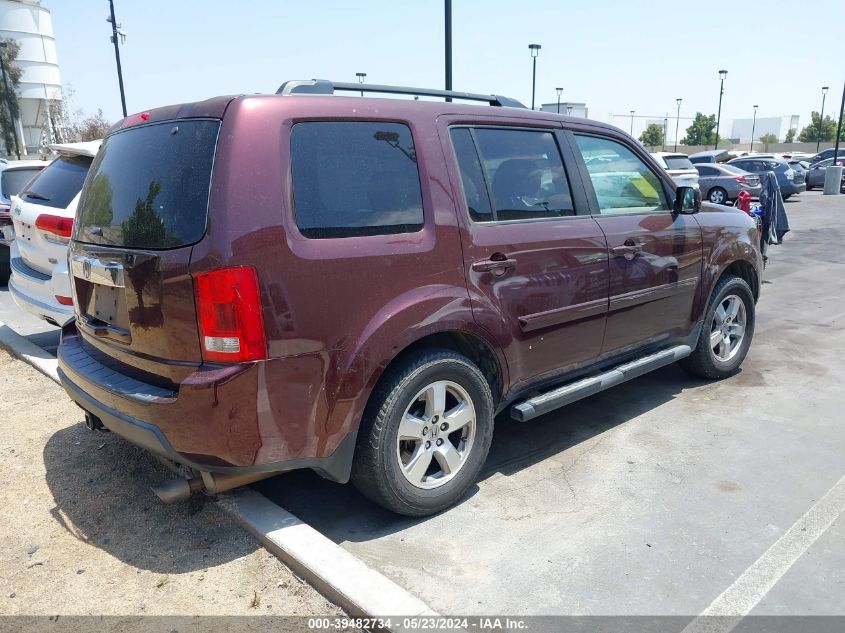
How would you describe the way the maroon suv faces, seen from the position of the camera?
facing away from the viewer and to the right of the viewer

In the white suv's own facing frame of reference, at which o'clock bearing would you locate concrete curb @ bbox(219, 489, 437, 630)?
The concrete curb is roughly at 4 o'clock from the white suv.

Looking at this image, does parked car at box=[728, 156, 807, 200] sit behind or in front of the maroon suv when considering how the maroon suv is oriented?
in front

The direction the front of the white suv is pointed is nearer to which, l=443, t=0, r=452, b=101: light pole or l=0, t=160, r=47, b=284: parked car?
the light pole

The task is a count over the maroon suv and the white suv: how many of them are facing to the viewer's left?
0

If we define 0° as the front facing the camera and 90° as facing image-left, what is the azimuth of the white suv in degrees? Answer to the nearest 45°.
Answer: approximately 225°

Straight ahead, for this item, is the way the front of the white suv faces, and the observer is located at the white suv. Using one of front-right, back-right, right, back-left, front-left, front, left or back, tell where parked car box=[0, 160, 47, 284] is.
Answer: front-left

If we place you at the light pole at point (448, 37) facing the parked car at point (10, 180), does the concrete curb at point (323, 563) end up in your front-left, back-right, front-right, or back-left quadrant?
front-left

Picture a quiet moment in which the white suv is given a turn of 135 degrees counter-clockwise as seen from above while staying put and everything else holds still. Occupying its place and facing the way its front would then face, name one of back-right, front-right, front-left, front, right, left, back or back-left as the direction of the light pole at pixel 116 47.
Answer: right

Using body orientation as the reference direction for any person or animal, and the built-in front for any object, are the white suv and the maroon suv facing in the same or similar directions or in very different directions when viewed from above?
same or similar directions

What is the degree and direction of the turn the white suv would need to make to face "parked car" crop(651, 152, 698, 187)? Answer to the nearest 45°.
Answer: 0° — it already faces it

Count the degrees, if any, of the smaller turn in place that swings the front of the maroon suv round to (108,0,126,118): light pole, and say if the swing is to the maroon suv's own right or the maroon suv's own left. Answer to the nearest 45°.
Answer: approximately 90° to the maroon suv's own left

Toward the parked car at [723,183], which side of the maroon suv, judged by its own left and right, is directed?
front
